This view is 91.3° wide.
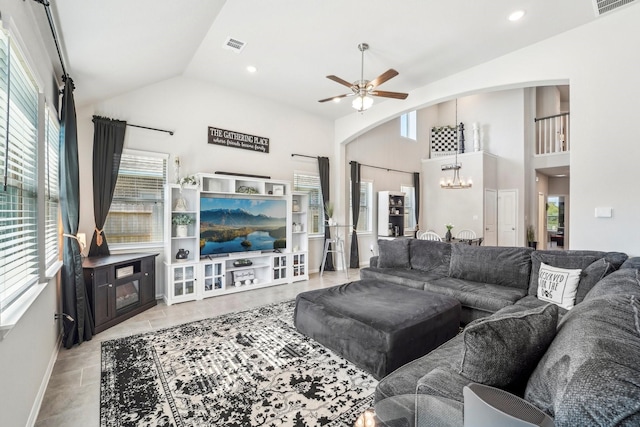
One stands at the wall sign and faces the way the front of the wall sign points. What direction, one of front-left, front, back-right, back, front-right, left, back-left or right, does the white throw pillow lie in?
front

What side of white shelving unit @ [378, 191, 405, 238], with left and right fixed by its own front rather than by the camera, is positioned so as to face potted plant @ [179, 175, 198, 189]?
right

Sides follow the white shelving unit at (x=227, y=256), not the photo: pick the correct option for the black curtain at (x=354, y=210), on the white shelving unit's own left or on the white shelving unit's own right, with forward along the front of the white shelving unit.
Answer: on the white shelving unit's own left

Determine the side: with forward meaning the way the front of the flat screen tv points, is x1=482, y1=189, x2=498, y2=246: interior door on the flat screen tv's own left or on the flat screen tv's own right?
on the flat screen tv's own left

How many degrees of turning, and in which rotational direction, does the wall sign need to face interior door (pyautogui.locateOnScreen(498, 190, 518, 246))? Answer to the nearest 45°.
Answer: approximately 45° to its left

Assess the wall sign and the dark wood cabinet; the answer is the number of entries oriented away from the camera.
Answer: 0

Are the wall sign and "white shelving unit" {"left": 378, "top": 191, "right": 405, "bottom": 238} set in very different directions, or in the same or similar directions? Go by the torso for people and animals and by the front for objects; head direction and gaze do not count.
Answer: same or similar directions

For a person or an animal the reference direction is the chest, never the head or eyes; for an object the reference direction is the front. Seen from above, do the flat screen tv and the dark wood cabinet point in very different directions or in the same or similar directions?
same or similar directions

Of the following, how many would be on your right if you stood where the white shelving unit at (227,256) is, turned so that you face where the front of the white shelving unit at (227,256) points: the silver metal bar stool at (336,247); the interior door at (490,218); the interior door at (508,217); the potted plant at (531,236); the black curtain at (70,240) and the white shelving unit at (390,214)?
1

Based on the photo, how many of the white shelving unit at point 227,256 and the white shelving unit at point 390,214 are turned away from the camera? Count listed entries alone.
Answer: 0

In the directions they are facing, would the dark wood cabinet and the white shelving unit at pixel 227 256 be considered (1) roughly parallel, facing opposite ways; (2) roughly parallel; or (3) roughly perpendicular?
roughly parallel

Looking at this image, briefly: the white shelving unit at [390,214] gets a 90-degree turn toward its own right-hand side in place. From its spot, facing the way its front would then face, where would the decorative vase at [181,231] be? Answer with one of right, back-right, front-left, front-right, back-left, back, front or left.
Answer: front

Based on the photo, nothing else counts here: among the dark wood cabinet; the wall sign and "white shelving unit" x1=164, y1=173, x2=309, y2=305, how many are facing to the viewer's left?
0

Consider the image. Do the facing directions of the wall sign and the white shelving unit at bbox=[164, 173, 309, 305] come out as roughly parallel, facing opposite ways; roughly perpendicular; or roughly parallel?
roughly parallel

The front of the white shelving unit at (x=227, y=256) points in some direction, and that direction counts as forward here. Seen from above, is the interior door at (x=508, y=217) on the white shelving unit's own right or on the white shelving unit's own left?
on the white shelving unit's own left

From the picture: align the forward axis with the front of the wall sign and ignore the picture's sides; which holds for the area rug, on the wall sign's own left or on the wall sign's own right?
on the wall sign's own right
